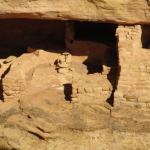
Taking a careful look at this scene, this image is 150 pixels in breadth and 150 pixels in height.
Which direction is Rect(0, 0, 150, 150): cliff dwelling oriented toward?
toward the camera
